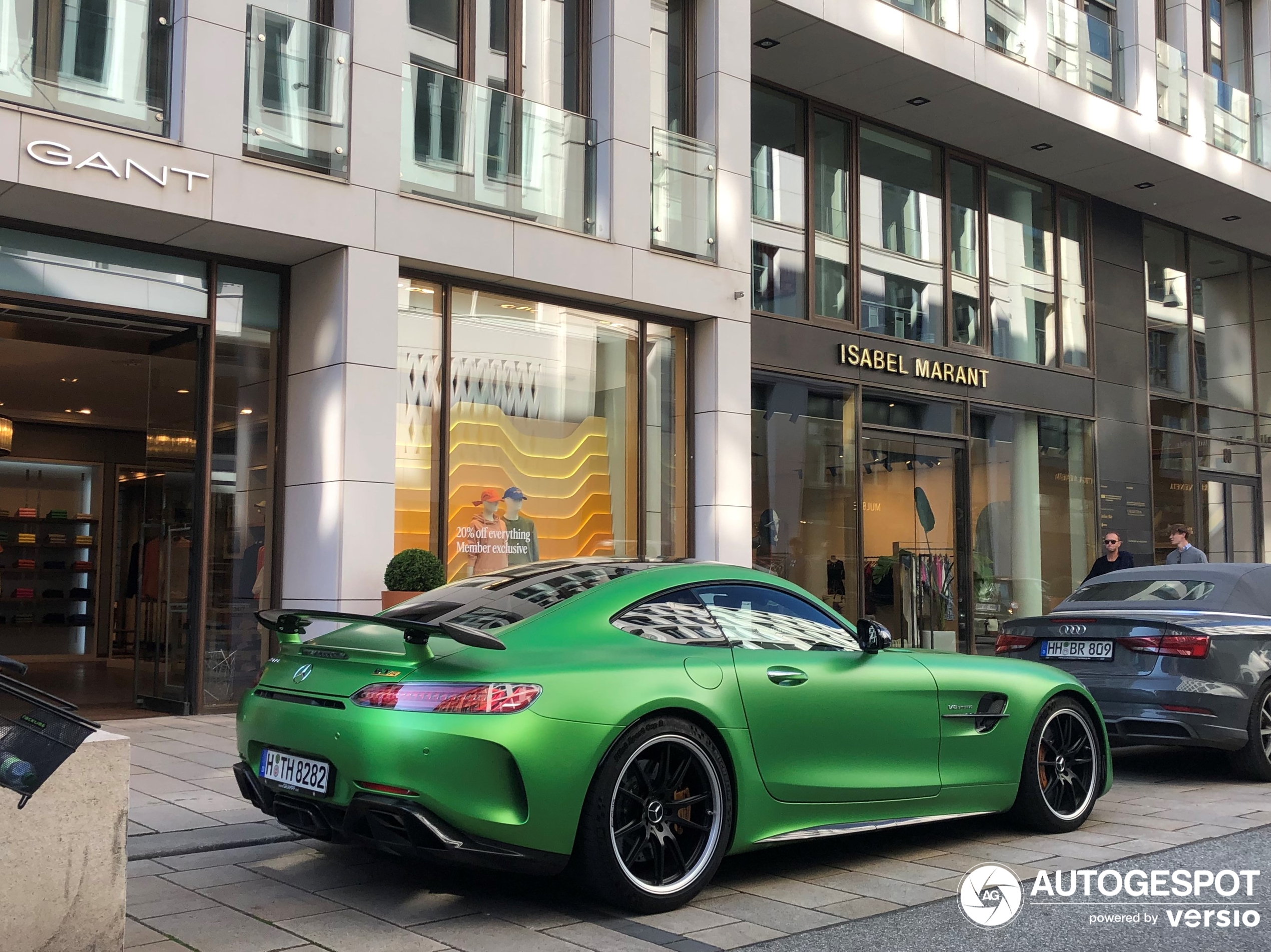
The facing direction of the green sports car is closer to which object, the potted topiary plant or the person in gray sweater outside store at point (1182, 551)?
the person in gray sweater outside store

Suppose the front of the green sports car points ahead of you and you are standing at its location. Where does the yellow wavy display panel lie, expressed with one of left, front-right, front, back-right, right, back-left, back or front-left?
front-left

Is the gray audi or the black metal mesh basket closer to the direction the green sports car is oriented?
the gray audi

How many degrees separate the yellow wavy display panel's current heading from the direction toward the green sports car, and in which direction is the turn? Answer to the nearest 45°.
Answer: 0° — it already faces it

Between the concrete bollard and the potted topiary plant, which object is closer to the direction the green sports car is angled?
the potted topiary plant

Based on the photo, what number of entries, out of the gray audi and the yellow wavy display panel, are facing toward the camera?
1

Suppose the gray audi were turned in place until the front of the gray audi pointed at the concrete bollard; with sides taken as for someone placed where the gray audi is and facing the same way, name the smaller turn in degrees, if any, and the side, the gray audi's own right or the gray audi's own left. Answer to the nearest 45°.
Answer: approximately 180°

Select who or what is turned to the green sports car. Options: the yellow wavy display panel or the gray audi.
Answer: the yellow wavy display panel

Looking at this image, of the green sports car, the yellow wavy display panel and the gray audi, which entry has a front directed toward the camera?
the yellow wavy display panel

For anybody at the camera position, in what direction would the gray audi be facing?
facing away from the viewer and to the right of the viewer

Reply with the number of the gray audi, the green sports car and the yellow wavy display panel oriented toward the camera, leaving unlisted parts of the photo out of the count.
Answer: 1

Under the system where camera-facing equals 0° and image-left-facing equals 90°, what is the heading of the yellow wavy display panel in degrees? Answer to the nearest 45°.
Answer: approximately 0°

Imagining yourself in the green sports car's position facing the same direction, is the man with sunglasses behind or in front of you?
in front

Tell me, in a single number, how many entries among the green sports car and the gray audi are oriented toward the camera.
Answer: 0

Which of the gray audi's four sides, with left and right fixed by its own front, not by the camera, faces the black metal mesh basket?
back

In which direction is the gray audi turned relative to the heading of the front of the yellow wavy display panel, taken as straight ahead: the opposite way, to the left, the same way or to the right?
to the left
